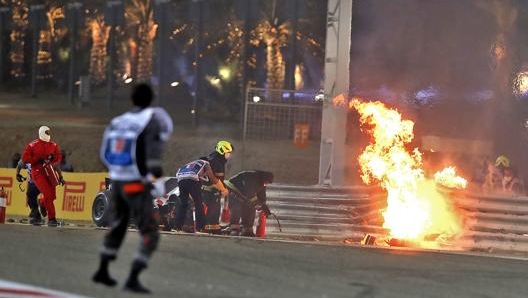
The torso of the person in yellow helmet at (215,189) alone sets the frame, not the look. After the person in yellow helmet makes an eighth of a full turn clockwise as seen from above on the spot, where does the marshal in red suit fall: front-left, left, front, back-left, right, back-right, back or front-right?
back-right

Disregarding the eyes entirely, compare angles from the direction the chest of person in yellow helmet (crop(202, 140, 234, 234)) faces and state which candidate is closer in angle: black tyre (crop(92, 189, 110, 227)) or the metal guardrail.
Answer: the metal guardrail

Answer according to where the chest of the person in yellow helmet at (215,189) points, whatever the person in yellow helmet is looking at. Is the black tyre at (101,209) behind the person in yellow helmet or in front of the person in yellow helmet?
behind

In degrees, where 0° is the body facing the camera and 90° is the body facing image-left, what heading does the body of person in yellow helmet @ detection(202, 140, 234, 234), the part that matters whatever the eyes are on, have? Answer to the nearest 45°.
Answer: approximately 270°

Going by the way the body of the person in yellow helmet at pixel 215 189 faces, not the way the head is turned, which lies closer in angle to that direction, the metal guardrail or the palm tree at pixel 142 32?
the metal guardrail

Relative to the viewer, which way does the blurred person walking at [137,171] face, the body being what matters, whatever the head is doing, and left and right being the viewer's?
facing away from the viewer and to the right of the viewer

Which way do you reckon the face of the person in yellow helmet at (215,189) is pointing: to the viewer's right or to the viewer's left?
to the viewer's right

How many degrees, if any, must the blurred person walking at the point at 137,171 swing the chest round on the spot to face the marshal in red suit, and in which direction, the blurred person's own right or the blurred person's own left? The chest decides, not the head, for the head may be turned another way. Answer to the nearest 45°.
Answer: approximately 45° to the blurred person's own left

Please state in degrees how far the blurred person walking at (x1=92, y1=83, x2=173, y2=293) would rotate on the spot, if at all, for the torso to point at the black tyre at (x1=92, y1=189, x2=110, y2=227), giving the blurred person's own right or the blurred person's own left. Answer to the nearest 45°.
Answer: approximately 45° to the blurred person's own left
